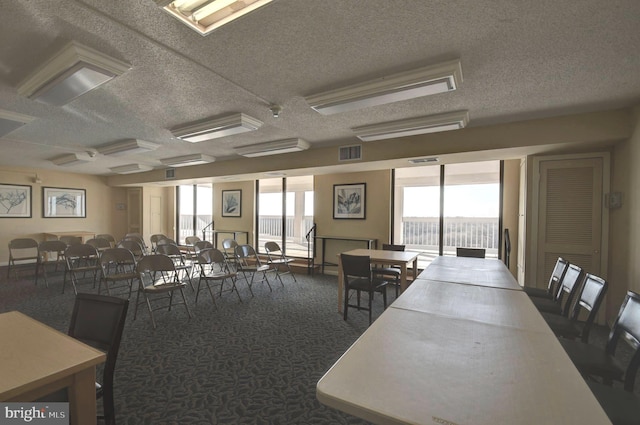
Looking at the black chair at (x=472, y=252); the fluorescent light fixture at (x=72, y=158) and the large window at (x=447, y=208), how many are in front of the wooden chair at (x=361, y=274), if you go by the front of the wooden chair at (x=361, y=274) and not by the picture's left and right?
2

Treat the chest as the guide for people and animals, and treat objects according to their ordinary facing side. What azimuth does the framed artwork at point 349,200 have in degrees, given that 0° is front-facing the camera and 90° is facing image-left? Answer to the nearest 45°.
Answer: approximately 0°

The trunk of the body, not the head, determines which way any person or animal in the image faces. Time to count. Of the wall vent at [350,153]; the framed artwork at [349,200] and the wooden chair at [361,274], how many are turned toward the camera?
2

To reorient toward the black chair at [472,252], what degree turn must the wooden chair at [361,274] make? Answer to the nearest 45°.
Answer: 0° — it already faces it

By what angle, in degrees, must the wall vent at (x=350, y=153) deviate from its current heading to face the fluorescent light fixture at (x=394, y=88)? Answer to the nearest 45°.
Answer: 0° — it already faces it

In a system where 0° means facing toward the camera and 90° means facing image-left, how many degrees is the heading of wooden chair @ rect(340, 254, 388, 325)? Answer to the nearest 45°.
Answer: approximately 225°

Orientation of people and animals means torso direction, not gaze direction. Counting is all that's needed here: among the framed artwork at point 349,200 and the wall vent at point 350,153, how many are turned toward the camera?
2
